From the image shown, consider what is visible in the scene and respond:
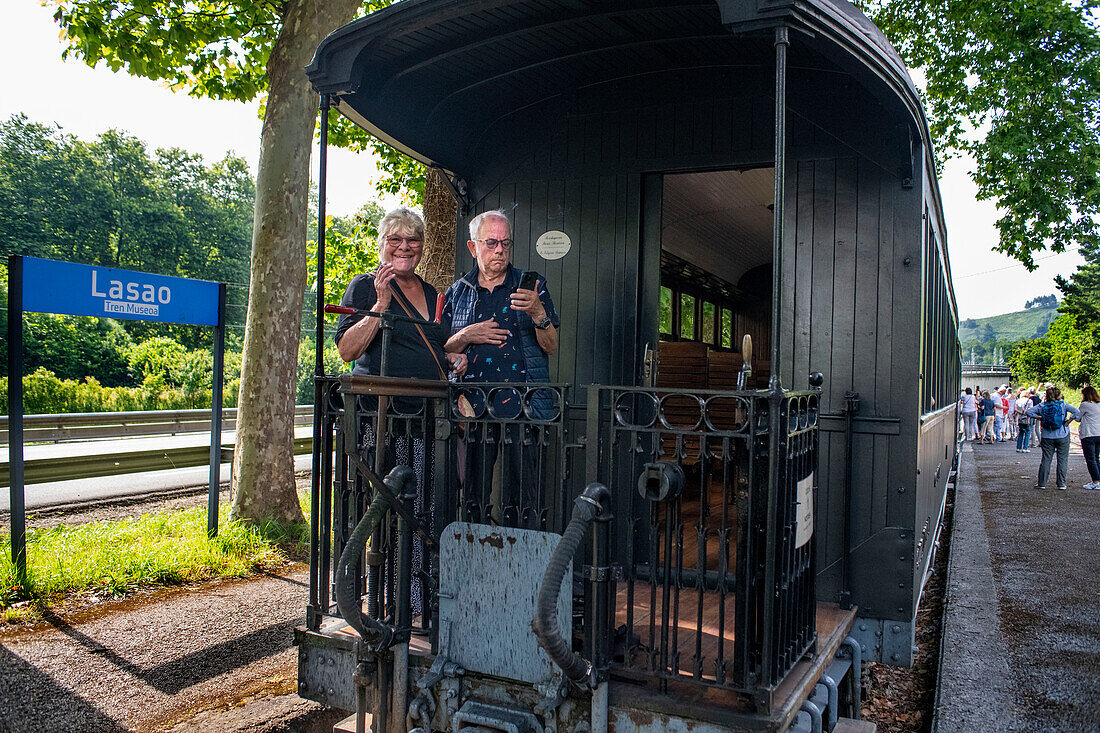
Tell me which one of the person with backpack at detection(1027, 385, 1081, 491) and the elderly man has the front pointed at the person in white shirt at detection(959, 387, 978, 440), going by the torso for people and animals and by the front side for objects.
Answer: the person with backpack

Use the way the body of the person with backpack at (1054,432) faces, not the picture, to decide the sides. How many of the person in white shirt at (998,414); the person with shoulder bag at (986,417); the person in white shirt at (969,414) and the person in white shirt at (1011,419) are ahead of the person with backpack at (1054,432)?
4

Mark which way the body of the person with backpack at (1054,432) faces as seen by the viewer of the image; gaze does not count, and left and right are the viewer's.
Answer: facing away from the viewer

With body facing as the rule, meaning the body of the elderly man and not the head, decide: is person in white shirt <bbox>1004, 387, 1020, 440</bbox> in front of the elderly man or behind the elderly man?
behind

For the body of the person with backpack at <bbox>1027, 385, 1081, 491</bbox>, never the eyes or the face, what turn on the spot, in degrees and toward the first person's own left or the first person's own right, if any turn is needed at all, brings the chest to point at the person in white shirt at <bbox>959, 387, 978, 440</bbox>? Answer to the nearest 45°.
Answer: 0° — they already face them

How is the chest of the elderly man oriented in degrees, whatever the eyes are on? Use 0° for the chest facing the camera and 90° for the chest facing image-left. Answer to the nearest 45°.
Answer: approximately 0°

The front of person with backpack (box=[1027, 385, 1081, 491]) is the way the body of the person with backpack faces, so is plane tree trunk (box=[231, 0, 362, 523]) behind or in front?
behind

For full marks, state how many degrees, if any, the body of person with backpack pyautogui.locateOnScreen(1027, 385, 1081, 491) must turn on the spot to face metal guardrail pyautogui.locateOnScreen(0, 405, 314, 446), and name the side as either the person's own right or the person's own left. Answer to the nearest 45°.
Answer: approximately 90° to the person's own left

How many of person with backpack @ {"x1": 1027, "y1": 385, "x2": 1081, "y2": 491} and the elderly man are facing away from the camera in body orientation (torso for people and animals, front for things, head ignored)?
1

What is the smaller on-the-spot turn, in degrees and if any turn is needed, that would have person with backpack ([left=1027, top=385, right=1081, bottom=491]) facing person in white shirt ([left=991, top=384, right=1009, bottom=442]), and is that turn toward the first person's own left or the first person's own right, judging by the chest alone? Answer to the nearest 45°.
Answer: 0° — they already face them

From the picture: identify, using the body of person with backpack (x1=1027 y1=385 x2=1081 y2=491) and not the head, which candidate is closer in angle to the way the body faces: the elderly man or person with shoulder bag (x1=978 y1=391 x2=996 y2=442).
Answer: the person with shoulder bag

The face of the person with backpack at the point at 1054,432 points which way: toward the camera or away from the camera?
away from the camera

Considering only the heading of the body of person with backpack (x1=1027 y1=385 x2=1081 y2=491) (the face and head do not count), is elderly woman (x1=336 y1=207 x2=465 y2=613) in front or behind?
behind

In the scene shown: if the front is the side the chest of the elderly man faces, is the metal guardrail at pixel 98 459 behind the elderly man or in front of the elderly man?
behind

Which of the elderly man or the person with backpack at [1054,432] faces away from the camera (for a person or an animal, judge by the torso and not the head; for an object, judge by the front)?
the person with backpack

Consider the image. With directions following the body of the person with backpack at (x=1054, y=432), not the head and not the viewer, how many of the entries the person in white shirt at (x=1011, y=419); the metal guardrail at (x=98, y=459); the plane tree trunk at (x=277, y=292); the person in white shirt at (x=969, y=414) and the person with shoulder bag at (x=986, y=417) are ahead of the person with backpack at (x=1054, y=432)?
3
